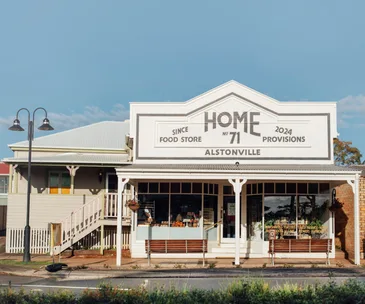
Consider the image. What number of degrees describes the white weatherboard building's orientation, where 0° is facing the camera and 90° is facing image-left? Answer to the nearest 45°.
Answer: approximately 0°

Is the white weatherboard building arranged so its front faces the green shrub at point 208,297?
yes
